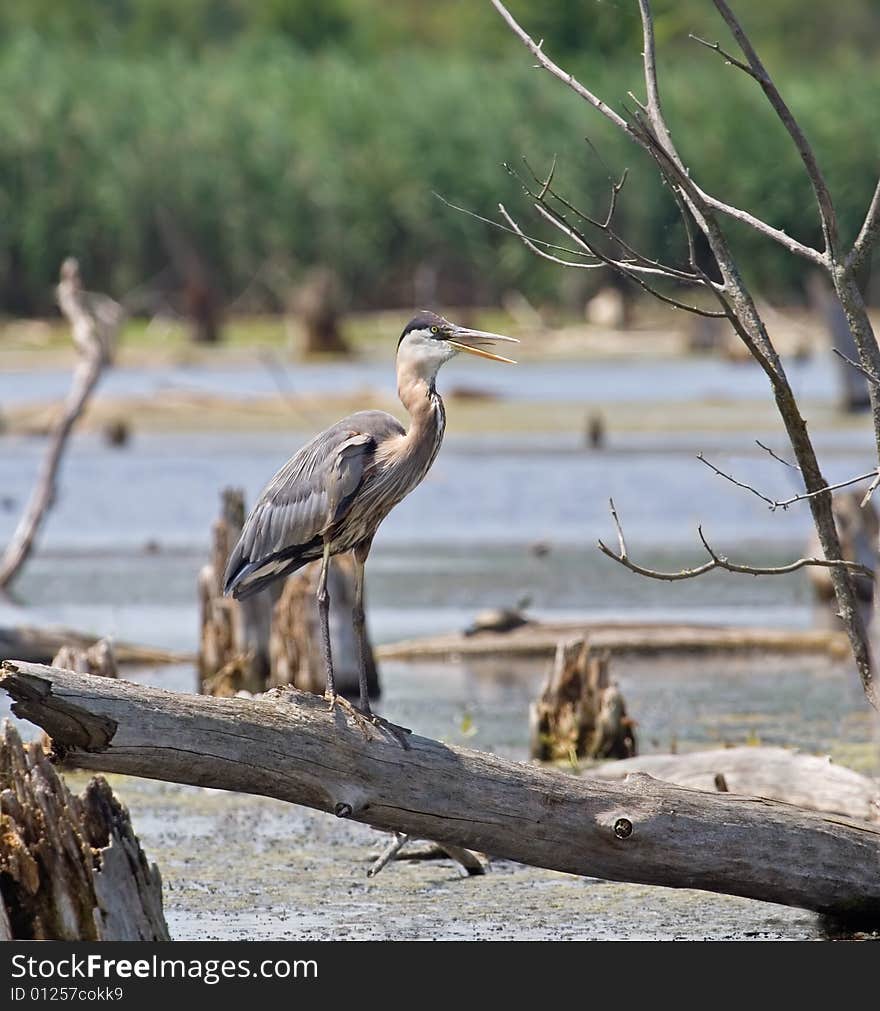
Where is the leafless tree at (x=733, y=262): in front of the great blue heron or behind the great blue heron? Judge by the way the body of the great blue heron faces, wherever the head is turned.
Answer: in front

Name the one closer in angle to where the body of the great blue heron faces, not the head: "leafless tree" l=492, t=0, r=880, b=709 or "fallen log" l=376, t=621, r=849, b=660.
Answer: the leafless tree

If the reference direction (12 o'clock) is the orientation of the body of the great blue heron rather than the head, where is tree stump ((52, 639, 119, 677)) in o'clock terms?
The tree stump is roughly at 8 o'clock from the great blue heron.

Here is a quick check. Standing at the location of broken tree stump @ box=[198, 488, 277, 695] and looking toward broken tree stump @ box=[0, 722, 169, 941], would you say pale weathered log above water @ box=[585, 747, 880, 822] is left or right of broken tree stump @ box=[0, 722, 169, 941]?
left

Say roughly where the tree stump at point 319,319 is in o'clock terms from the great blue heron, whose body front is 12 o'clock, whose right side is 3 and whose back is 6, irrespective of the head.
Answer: The tree stump is roughly at 9 o'clock from the great blue heron.

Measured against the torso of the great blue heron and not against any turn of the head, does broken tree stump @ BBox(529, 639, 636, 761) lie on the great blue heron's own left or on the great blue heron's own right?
on the great blue heron's own left

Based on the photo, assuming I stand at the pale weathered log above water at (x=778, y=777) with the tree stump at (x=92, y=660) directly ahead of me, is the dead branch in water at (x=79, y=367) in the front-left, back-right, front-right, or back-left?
front-right

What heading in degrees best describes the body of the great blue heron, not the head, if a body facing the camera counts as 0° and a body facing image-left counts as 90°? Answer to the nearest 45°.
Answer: approximately 270°

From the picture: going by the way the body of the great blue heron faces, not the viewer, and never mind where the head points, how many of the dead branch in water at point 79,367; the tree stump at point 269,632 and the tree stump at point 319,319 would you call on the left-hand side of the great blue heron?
3

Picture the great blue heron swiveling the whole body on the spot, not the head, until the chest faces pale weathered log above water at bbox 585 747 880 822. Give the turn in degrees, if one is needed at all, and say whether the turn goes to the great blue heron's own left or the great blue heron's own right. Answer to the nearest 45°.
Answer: approximately 45° to the great blue heron's own left
